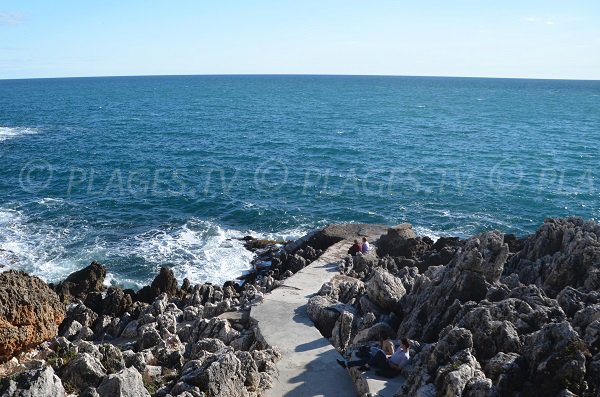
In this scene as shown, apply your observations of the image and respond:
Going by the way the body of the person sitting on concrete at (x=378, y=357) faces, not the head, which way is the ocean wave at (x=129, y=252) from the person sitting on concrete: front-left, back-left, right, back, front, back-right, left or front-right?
front-right

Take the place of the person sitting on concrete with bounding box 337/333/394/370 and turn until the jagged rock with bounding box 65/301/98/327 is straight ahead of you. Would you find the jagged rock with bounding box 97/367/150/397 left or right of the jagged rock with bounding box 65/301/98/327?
left

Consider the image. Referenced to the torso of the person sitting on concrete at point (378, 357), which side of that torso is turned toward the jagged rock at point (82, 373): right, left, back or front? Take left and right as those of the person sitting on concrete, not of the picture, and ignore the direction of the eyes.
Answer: front

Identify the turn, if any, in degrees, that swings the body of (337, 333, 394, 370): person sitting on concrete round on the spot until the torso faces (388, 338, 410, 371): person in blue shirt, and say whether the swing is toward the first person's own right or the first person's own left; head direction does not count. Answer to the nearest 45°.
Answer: approximately 135° to the first person's own left

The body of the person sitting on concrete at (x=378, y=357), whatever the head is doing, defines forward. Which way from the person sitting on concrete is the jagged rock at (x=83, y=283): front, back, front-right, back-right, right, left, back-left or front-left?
front-right

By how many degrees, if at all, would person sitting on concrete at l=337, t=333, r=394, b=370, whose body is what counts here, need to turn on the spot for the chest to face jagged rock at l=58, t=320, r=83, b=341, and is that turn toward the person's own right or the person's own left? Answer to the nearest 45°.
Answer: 0° — they already face it

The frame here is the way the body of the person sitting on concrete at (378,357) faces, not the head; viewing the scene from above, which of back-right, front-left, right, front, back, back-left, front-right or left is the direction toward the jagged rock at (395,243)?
right

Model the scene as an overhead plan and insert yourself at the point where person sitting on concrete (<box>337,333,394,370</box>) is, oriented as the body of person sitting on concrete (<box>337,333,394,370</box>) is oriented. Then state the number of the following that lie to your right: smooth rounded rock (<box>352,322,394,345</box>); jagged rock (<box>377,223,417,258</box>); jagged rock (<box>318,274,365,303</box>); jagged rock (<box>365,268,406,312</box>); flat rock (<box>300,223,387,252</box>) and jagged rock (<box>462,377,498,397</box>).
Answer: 5

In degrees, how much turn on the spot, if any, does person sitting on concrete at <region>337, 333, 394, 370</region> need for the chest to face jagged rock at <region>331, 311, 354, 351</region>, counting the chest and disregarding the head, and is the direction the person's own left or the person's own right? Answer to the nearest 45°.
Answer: approximately 90° to the person's own right

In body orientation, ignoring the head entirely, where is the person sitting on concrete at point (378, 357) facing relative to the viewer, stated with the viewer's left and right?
facing to the left of the viewer

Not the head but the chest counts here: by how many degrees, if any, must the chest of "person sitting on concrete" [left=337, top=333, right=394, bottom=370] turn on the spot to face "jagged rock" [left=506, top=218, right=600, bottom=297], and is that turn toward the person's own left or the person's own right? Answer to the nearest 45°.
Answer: approximately 135° to the person's own right

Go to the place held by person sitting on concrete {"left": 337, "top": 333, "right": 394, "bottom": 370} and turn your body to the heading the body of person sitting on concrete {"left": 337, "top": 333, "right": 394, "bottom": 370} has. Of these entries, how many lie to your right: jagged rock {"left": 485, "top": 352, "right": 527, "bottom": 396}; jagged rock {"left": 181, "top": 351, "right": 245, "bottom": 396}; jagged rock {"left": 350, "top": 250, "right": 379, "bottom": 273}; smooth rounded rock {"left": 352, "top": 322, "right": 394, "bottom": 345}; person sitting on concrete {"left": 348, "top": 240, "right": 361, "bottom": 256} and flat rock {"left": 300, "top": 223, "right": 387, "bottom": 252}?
4

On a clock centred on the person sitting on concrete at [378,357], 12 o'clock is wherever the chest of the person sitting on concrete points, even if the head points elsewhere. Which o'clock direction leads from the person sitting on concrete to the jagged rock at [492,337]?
The jagged rock is roughly at 7 o'clock from the person sitting on concrete.
